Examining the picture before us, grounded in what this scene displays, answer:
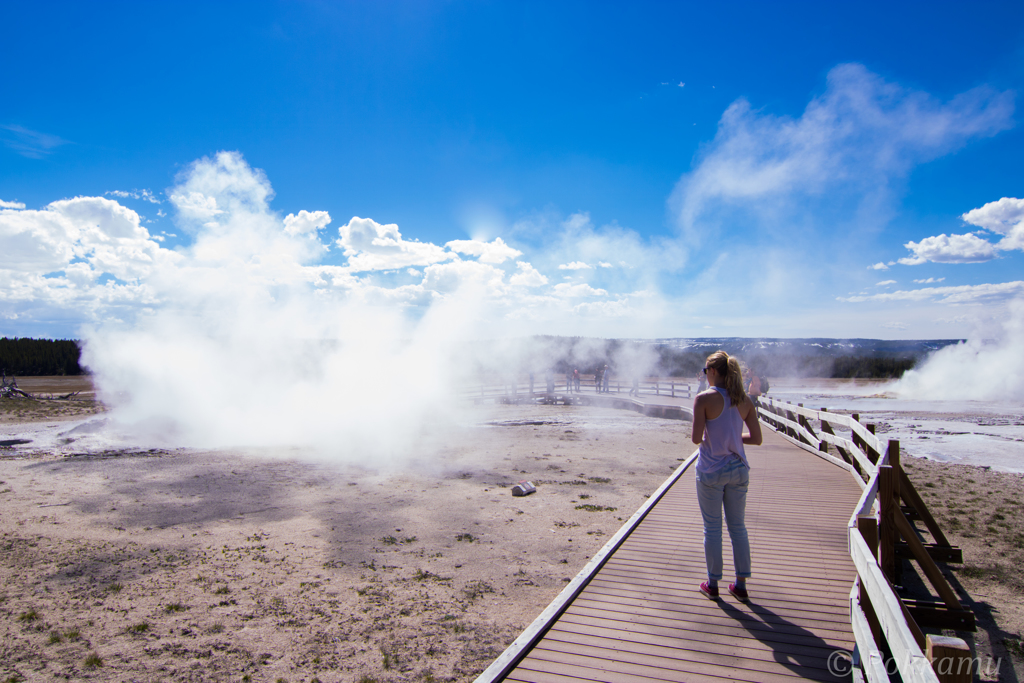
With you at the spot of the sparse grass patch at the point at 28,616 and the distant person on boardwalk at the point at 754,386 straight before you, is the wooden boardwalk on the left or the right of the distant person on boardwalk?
right

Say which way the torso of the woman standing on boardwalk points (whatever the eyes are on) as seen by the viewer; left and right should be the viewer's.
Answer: facing away from the viewer and to the left of the viewer

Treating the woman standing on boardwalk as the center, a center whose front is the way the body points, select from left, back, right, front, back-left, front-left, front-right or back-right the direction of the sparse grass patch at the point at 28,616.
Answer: front-left

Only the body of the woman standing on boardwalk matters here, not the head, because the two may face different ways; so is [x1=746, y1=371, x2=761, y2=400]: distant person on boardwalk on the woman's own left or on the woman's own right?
on the woman's own right

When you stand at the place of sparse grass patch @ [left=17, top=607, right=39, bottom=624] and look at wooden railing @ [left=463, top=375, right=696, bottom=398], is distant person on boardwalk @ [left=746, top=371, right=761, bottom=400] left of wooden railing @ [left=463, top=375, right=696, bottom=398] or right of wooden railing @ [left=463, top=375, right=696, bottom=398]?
right
